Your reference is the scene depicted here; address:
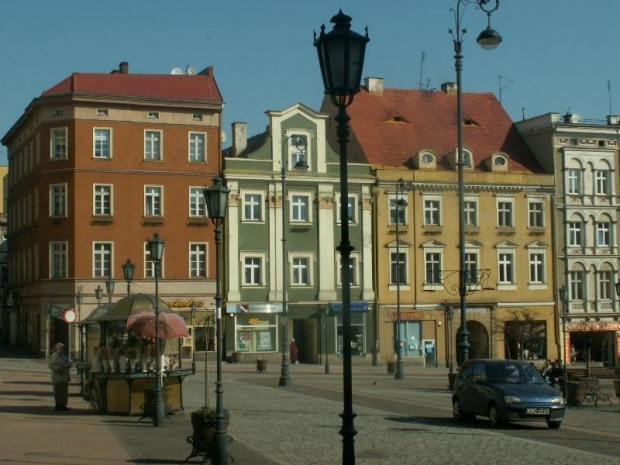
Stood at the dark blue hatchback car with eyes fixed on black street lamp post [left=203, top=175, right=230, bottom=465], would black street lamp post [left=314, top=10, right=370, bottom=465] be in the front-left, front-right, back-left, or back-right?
front-left

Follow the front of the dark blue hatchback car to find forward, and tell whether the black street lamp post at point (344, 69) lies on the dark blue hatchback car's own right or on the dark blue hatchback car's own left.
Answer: on the dark blue hatchback car's own right

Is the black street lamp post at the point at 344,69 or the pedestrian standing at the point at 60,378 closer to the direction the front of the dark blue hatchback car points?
the black street lamp post

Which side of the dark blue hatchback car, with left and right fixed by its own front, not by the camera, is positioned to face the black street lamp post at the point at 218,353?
right

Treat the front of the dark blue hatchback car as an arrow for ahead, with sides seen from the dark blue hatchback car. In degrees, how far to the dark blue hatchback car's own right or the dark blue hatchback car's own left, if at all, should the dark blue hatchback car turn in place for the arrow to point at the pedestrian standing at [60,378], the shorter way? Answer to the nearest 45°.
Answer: approximately 135° to the dark blue hatchback car's own right

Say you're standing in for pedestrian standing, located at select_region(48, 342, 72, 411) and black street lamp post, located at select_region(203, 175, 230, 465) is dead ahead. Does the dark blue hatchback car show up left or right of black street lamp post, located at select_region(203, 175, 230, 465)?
left

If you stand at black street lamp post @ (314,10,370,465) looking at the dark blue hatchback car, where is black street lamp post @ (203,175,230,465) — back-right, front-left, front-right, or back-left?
front-left

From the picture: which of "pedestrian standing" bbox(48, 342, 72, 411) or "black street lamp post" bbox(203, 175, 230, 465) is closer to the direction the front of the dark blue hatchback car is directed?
the black street lamp post

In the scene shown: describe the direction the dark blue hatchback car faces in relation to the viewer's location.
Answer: facing the viewer and to the right of the viewer
